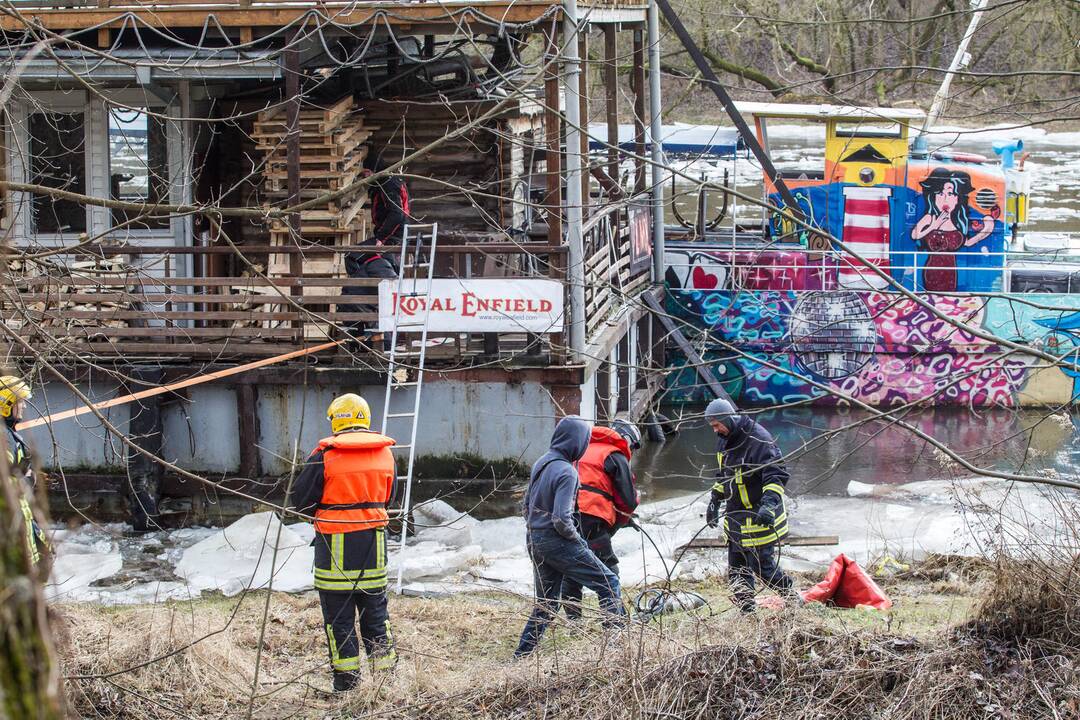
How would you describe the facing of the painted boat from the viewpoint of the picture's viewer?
facing to the left of the viewer

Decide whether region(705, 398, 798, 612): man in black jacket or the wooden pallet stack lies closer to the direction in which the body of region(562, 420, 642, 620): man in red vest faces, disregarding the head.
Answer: the man in black jacket

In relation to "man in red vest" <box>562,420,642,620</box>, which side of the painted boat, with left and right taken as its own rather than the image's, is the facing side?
left

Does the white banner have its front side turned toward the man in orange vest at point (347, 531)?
yes

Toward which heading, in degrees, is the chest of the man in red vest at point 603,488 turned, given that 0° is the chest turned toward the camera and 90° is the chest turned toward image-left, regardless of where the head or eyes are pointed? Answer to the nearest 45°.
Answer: approximately 225°

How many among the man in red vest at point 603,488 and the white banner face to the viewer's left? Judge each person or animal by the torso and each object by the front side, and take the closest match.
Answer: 0

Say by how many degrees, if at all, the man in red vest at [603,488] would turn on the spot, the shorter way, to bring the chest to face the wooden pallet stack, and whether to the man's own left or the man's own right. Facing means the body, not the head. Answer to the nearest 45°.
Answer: approximately 90° to the man's own left

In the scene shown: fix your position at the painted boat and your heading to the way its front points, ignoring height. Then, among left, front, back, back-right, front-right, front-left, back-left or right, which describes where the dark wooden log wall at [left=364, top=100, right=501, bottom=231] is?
front-left

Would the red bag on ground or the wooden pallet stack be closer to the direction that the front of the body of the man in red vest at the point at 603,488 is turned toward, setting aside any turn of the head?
the red bag on ground

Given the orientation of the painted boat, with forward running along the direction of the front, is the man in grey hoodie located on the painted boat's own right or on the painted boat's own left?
on the painted boat's own left

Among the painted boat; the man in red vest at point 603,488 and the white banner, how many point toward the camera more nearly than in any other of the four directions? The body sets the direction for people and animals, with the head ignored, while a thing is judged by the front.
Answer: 1

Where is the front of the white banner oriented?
toward the camera

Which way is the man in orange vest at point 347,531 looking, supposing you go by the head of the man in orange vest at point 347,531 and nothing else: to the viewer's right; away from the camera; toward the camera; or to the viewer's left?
away from the camera

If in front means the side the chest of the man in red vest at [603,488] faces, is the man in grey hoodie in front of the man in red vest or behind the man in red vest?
behind

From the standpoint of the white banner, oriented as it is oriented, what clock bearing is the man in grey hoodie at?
The man in grey hoodie is roughly at 12 o'clock from the white banner.
